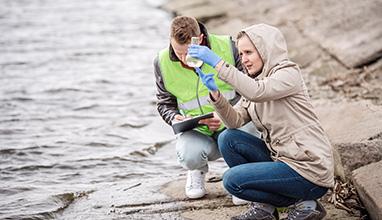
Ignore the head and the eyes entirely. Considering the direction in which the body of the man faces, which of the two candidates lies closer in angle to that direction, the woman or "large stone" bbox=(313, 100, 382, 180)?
the woman

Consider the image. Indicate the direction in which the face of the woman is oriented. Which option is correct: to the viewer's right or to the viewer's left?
to the viewer's left

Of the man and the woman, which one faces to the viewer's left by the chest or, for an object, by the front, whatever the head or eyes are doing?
the woman

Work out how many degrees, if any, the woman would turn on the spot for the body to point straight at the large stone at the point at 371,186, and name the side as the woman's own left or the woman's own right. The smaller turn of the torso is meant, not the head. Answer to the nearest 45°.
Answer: approximately 180°

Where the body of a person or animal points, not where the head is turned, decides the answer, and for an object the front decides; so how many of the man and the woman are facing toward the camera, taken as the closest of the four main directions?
1

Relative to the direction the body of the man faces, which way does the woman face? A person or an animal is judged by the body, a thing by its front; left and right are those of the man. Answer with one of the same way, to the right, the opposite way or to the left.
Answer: to the right

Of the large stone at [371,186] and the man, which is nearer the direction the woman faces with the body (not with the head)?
the man

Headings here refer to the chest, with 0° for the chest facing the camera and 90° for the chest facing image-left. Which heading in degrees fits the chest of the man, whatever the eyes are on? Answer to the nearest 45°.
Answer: approximately 0°

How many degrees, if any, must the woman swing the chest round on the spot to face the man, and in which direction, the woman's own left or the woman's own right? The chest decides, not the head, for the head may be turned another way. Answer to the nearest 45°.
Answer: approximately 45° to the woman's own right

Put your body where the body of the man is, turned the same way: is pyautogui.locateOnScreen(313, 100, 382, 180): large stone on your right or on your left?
on your left

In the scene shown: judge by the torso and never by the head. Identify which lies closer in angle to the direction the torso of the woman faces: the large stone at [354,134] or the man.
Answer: the man

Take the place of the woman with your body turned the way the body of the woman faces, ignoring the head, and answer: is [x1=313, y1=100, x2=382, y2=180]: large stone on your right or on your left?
on your right

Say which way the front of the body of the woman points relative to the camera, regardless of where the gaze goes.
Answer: to the viewer's left
